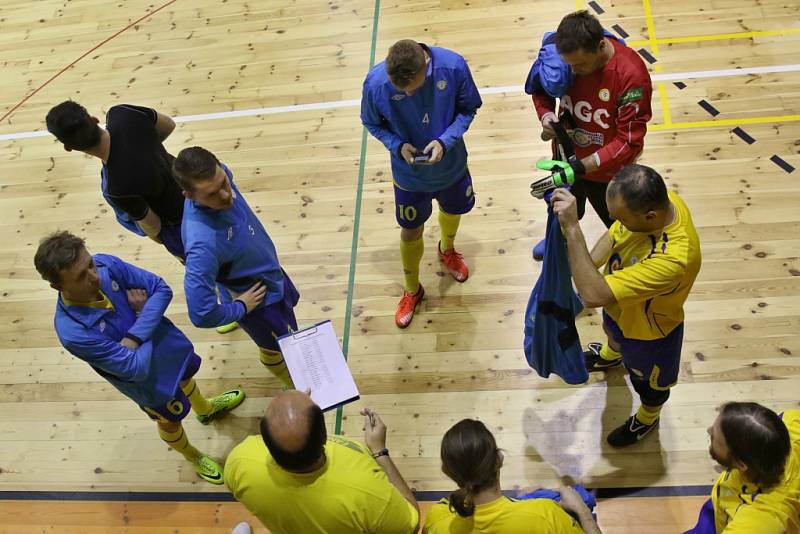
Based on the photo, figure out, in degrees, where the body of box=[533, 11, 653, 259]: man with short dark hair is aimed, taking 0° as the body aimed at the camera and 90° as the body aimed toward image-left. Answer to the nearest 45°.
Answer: approximately 45°

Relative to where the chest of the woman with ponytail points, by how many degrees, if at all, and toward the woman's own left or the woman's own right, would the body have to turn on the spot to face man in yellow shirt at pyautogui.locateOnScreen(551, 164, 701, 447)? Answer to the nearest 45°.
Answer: approximately 45° to the woman's own right

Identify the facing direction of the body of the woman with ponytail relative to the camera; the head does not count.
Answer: away from the camera

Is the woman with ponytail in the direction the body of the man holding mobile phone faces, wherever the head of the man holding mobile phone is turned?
yes

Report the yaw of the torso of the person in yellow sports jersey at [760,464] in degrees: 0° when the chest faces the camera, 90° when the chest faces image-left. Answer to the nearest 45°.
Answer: approximately 90°

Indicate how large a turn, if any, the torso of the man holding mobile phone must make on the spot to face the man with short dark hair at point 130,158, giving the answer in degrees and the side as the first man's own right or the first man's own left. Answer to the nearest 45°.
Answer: approximately 90° to the first man's own right

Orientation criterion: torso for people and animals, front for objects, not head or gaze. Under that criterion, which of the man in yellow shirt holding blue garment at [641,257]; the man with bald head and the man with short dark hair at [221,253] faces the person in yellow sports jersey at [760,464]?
the man with short dark hair at [221,253]

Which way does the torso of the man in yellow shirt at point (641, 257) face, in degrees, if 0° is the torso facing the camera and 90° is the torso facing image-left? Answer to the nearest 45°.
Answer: approximately 90°

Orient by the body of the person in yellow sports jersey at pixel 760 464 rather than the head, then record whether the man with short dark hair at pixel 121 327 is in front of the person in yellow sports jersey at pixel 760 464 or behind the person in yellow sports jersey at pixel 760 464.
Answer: in front

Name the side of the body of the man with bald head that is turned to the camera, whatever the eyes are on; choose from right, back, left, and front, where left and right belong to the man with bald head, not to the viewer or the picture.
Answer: back

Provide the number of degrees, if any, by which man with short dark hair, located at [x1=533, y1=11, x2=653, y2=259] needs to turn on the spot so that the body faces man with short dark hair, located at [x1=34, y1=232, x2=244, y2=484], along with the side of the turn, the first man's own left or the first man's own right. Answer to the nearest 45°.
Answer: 0° — they already face them

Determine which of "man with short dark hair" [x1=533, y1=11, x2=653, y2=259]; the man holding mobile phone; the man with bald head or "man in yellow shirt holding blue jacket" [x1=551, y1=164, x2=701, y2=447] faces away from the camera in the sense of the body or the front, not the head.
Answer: the man with bald head
